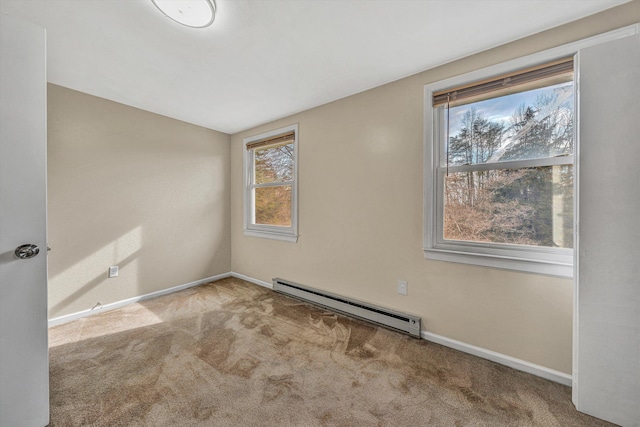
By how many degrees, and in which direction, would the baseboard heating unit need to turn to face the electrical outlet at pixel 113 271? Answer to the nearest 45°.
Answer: approximately 45° to its right

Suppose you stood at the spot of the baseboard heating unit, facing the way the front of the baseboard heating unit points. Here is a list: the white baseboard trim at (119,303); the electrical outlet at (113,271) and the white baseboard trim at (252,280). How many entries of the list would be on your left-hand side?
0

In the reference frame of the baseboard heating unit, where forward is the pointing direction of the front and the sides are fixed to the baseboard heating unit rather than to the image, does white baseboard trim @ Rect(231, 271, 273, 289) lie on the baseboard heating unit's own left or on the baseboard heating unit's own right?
on the baseboard heating unit's own right

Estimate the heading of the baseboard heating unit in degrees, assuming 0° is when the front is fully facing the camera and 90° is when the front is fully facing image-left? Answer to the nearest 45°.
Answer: approximately 45°

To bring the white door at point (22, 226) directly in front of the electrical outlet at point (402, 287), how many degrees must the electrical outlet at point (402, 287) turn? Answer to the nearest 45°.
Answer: approximately 45° to its right

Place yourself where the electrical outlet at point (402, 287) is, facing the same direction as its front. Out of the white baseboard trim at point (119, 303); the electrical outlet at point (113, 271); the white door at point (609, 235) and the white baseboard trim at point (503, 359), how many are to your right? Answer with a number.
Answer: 2

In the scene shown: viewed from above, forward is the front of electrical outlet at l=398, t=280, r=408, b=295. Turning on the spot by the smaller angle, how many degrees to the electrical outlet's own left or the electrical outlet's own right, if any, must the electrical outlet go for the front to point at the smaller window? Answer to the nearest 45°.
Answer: approximately 90° to the electrical outlet's own right

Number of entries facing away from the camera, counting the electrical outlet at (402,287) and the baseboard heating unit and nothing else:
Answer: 0

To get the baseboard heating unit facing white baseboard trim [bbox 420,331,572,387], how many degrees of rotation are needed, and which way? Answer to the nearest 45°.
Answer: approximately 90° to its left

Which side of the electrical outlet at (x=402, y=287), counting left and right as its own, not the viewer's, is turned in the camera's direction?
front

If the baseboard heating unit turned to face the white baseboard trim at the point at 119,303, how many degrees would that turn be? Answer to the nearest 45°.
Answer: approximately 45° to its right
